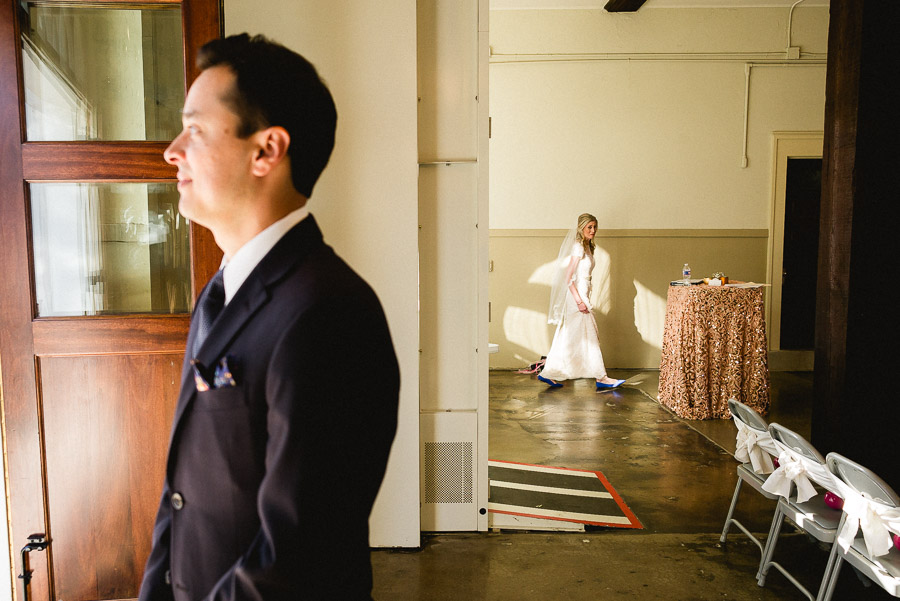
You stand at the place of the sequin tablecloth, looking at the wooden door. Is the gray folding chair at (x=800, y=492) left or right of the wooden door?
left

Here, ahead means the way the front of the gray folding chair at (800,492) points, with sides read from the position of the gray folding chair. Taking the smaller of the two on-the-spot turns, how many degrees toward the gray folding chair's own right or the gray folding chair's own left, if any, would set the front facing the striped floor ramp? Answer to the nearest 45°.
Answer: approximately 90° to the gray folding chair's own left

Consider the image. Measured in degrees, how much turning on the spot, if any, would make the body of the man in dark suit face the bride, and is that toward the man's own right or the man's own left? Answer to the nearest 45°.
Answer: approximately 135° to the man's own right

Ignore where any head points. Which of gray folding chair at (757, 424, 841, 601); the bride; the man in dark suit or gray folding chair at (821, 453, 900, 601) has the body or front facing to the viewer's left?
the man in dark suit

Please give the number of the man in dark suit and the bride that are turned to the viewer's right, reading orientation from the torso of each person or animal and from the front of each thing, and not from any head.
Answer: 1

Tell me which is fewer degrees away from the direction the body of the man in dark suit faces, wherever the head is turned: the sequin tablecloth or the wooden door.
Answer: the wooden door

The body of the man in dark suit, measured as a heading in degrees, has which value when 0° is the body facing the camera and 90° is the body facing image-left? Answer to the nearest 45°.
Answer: approximately 90°

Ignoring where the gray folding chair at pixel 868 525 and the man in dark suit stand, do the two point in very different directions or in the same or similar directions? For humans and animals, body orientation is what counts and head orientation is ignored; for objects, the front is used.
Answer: very different directions

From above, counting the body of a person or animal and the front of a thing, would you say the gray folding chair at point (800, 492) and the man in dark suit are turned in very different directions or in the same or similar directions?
very different directions

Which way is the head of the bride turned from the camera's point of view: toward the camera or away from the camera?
toward the camera

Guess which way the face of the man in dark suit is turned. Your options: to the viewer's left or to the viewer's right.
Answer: to the viewer's left

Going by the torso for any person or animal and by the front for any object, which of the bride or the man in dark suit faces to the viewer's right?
the bride

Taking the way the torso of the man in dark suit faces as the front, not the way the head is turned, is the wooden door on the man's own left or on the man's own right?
on the man's own right

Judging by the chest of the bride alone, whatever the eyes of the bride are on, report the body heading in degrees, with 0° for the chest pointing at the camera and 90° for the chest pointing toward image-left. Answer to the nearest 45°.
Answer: approximately 270°
